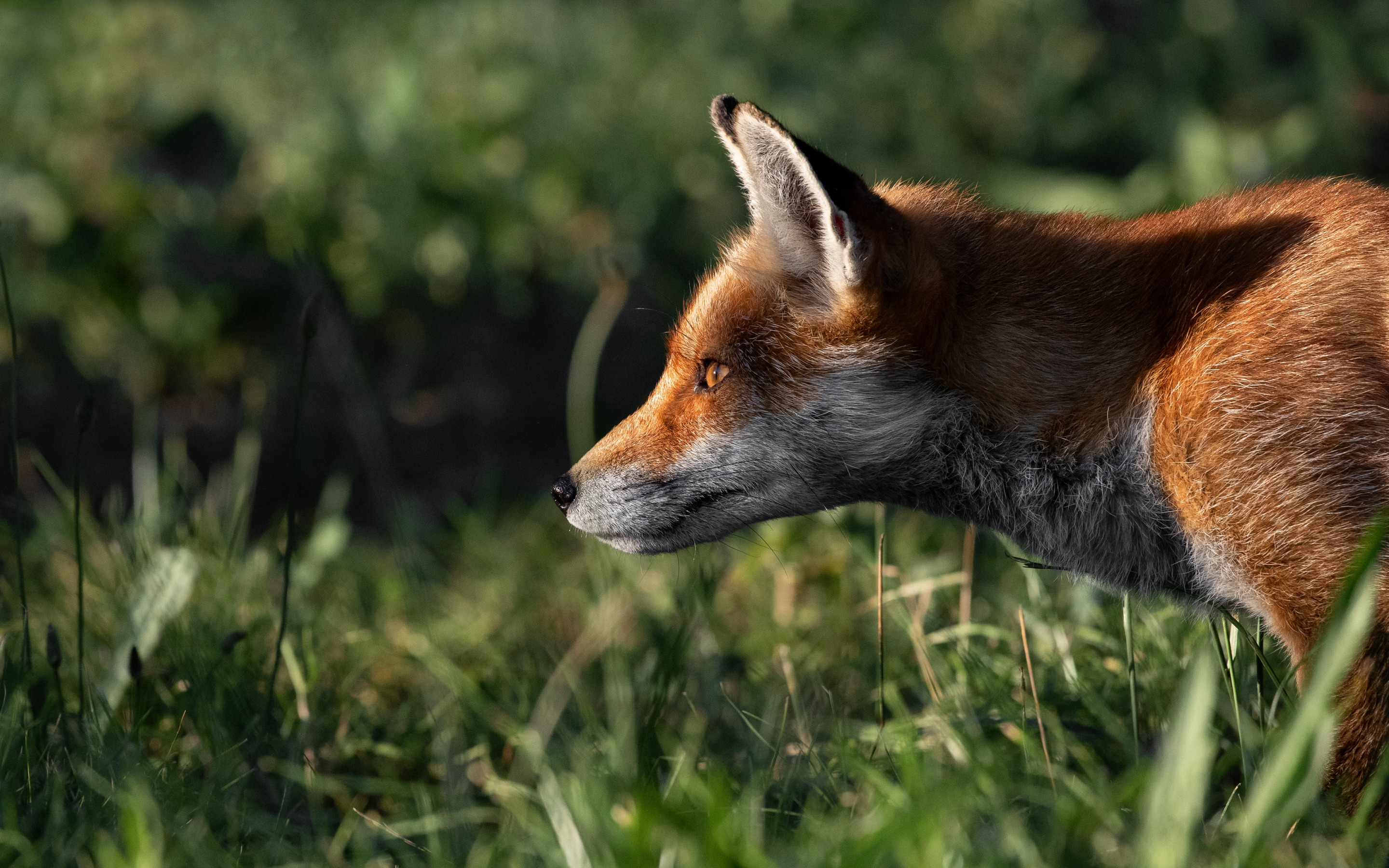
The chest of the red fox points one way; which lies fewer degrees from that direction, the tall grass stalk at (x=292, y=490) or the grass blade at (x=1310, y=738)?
the tall grass stalk

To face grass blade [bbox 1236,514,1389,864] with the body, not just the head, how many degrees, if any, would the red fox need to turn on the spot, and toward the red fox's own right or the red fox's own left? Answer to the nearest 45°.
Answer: approximately 90° to the red fox's own left

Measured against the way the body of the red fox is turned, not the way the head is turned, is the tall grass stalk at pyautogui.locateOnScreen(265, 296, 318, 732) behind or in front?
in front

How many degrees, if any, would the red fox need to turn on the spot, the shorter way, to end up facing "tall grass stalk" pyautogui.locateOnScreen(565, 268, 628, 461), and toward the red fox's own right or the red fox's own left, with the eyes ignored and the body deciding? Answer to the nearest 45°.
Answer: approximately 45° to the red fox's own right

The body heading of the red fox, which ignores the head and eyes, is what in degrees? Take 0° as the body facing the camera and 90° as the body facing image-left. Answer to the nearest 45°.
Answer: approximately 90°
